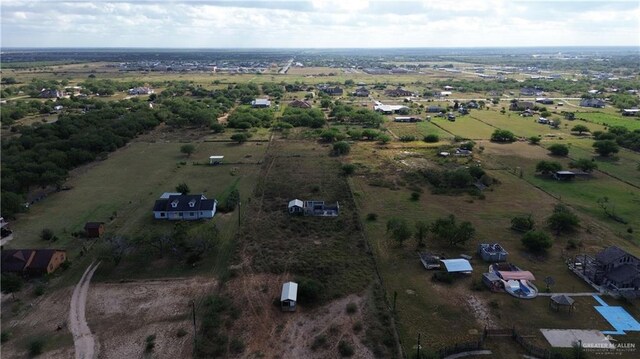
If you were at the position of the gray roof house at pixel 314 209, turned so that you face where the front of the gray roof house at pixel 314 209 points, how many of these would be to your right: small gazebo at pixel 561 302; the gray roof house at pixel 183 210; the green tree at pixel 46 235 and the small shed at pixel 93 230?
3

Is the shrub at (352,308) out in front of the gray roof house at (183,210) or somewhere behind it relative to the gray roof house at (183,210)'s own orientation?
in front

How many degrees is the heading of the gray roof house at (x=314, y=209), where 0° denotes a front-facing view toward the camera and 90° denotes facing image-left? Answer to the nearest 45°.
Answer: approximately 0°

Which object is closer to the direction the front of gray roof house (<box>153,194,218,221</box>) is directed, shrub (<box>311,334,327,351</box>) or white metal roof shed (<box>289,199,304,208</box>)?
the shrub

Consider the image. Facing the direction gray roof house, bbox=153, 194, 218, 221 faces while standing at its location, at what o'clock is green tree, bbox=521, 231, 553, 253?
The green tree is roughly at 10 o'clock from the gray roof house.

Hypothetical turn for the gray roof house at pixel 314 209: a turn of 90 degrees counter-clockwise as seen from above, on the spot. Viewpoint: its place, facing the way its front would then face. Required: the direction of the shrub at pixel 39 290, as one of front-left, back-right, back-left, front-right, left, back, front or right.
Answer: back-right

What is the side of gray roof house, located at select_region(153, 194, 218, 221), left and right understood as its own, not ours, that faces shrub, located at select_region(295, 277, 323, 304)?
front

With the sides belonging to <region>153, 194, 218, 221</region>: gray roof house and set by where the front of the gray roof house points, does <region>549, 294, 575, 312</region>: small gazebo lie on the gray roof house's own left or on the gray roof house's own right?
on the gray roof house's own left

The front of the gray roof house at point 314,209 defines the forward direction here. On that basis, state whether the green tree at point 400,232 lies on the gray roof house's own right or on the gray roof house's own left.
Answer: on the gray roof house's own left

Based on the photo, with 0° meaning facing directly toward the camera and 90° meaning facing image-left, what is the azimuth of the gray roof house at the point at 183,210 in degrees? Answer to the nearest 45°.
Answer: approximately 0°

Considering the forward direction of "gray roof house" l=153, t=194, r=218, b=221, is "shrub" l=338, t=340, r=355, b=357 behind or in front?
in front

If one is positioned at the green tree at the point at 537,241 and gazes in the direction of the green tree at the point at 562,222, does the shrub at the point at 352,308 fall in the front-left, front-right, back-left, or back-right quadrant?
back-left
